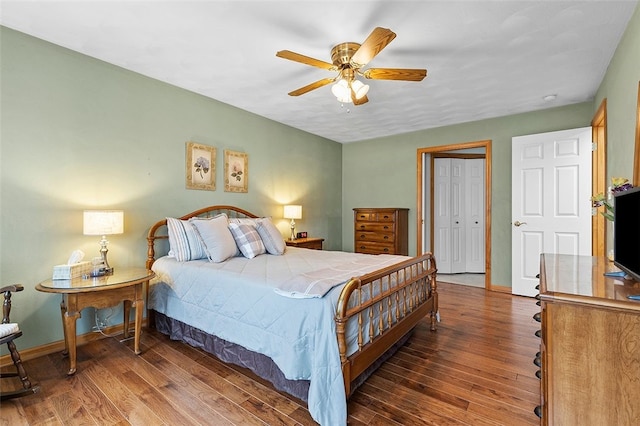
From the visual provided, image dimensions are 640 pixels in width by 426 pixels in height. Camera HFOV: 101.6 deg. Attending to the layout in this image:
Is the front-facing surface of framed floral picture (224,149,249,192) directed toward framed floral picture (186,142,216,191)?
no

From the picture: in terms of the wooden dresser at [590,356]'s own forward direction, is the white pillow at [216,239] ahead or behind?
ahead

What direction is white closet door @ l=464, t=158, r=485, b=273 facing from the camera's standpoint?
toward the camera

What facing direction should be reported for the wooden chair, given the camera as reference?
facing to the right of the viewer

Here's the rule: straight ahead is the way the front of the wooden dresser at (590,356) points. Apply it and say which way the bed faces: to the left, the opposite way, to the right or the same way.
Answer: the opposite way

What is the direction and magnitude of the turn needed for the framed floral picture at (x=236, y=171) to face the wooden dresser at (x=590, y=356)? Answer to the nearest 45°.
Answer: approximately 45° to its right

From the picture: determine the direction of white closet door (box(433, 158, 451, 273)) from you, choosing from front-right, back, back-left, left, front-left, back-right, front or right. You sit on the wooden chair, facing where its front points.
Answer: front

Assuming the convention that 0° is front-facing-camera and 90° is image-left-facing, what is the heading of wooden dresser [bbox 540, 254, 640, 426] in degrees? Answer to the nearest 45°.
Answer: approximately 90°

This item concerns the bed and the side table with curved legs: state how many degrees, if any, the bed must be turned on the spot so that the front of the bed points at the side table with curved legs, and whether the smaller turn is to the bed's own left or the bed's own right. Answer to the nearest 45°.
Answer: approximately 135° to the bed's own right

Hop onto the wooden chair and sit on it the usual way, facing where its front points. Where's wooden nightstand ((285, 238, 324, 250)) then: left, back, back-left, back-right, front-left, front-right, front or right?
front

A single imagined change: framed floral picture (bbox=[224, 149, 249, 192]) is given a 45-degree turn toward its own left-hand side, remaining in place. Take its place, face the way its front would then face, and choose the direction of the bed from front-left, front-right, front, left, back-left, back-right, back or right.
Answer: right

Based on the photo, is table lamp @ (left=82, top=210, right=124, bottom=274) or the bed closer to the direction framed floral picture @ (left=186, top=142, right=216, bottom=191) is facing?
the bed

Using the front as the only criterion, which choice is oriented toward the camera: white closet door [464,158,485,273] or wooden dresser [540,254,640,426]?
the white closet door

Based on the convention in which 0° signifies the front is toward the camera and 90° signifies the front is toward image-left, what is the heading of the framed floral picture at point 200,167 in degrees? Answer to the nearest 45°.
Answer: approximately 315°

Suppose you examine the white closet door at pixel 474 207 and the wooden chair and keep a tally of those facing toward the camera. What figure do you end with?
1

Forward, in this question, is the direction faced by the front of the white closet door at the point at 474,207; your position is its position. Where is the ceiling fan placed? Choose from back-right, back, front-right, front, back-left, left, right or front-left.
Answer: front

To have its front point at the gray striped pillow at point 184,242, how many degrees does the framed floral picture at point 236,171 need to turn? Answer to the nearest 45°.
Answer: approximately 90° to its right

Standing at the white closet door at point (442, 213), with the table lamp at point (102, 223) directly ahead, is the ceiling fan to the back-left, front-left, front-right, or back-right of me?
front-left

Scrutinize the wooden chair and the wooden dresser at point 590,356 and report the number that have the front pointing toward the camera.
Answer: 0
